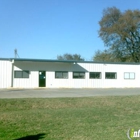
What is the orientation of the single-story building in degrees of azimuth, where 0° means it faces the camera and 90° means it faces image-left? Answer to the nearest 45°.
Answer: approximately 0°
